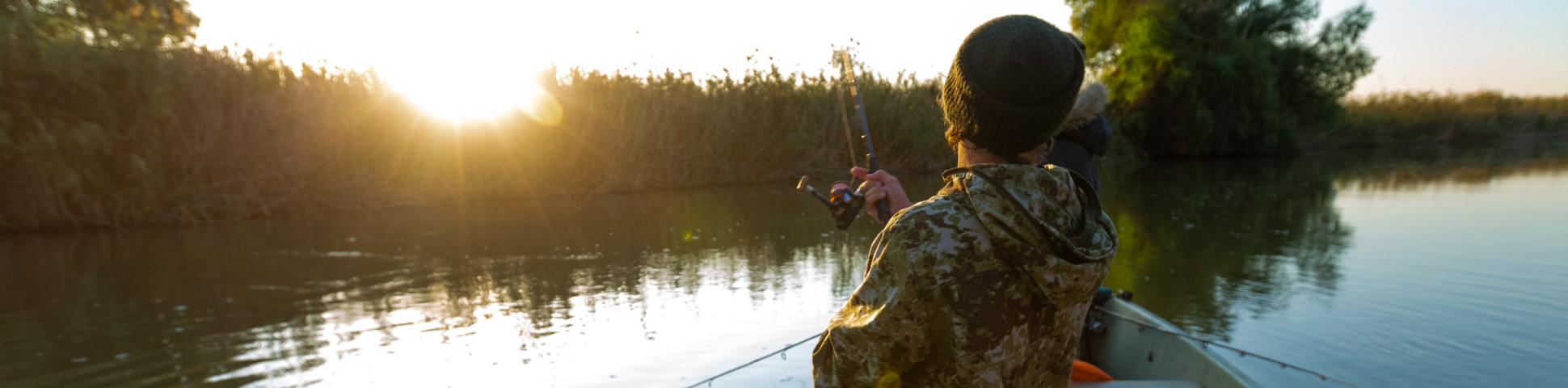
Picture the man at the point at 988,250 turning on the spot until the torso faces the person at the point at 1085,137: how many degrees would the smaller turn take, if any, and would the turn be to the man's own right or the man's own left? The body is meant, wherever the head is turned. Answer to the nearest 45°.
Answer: approximately 45° to the man's own right

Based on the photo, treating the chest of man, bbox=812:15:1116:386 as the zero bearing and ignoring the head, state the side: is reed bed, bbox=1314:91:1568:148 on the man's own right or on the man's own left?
on the man's own right

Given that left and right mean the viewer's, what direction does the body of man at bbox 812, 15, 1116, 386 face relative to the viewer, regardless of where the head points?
facing away from the viewer and to the left of the viewer

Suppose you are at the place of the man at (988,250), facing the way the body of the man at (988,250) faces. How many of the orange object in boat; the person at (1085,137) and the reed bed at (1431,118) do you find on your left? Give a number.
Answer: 0

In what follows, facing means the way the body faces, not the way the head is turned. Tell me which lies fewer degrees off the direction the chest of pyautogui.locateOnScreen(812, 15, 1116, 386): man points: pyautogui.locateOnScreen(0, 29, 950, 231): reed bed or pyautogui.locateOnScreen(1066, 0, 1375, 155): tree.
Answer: the reed bed

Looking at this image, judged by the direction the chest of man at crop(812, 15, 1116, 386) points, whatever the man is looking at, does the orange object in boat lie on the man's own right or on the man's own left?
on the man's own right

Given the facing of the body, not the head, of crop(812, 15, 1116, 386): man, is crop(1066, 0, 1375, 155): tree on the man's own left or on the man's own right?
on the man's own right

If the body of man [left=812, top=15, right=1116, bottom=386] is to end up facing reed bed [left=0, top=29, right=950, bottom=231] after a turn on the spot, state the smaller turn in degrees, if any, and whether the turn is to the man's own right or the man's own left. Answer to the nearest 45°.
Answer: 0° — they already face it

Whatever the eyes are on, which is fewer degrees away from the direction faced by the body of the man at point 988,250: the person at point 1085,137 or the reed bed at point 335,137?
the reed bed
